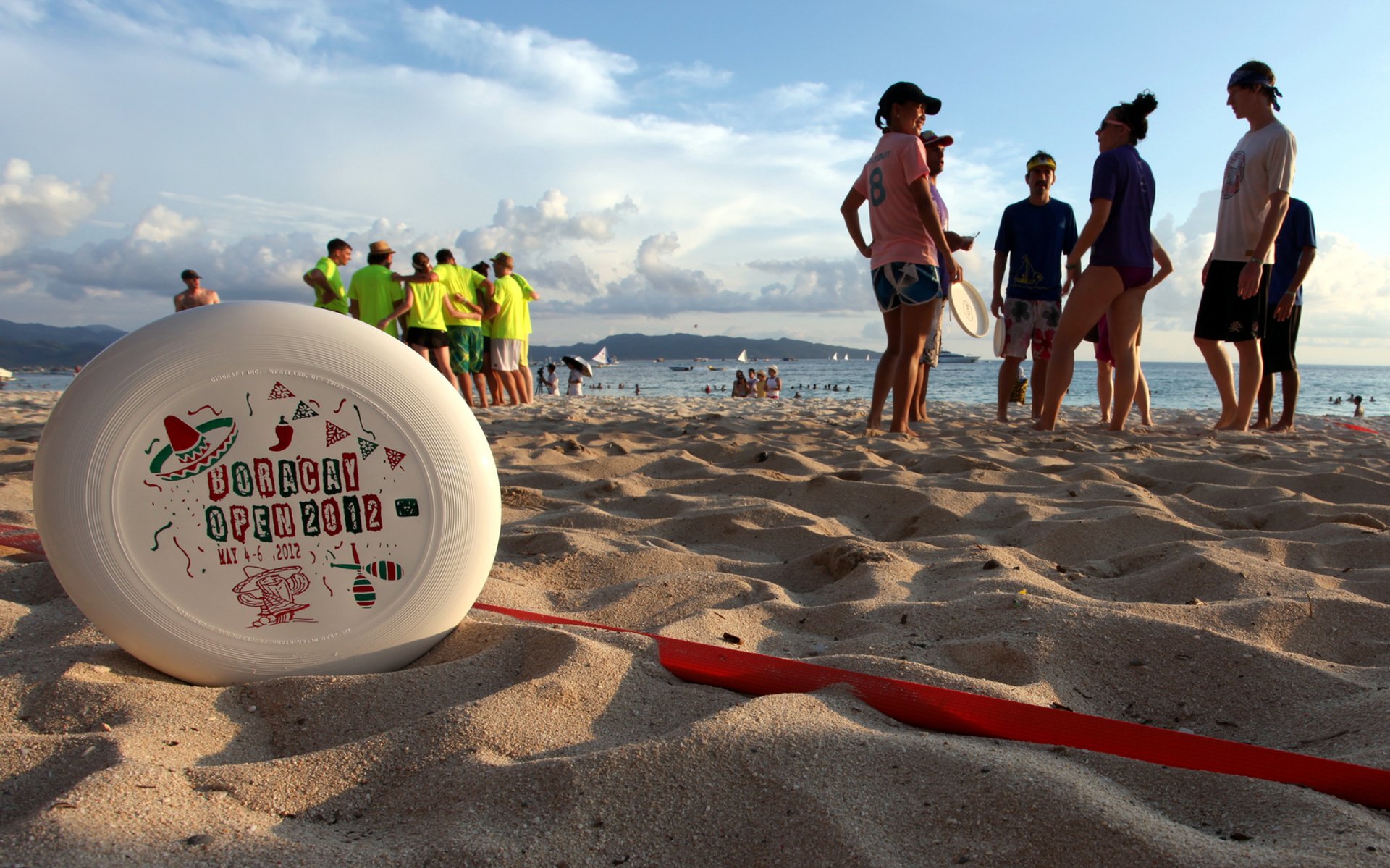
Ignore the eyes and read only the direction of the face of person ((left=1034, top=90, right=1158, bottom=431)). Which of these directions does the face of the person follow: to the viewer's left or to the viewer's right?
to the viewer's left

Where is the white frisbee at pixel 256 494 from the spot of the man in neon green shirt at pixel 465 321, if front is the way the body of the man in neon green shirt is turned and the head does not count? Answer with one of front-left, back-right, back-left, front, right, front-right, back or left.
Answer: back

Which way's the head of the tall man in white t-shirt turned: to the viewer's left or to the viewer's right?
to the viewer's left

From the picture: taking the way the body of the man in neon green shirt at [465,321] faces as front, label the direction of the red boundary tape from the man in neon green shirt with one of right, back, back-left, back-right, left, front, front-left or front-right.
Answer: back

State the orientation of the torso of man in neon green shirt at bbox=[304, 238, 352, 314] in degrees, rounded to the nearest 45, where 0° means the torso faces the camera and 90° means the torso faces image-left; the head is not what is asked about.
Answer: approximately 270°

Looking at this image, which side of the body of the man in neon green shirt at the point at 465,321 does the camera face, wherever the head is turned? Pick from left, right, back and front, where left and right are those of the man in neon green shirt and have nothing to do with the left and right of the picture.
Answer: back

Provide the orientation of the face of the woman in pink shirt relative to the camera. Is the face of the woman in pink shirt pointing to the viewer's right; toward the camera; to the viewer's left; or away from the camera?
to the viewer's right
